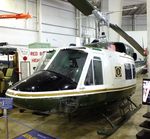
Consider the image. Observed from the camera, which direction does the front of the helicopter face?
facing the viewer and to the left of the viewer
